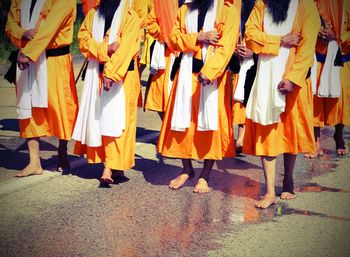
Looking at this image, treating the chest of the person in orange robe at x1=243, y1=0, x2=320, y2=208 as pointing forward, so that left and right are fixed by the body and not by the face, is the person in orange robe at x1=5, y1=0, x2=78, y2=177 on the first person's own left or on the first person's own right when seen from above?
on the first person's own right

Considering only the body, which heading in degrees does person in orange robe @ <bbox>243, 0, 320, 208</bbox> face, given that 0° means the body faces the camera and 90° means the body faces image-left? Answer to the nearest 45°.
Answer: approximately 45°

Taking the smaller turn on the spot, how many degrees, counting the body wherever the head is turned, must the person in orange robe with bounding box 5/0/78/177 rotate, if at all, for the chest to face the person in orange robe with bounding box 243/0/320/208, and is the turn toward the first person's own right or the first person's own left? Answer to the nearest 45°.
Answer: approximately 90° to the first person's own left

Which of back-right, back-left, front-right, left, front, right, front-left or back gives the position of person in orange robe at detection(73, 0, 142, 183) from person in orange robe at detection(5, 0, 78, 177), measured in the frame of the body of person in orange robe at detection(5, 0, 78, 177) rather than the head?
left

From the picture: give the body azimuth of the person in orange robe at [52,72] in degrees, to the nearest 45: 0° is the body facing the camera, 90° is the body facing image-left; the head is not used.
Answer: approximately 45°

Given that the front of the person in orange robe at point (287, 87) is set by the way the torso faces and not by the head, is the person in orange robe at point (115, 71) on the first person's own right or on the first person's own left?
on the first person's own right

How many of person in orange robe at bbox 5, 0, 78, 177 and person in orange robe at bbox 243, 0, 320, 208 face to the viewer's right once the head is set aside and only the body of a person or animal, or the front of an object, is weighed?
0
